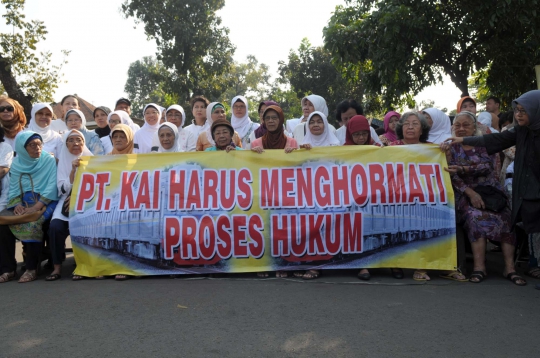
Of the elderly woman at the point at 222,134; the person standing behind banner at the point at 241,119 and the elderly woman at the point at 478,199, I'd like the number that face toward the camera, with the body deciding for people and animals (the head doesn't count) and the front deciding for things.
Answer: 3

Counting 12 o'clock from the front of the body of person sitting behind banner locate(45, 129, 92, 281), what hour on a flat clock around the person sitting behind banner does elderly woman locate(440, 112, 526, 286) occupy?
The elderly woman is roughly at 10 o'clock from the person sitting behind banner.

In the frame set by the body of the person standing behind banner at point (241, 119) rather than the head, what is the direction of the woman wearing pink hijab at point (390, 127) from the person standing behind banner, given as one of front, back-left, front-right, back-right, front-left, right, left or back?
left

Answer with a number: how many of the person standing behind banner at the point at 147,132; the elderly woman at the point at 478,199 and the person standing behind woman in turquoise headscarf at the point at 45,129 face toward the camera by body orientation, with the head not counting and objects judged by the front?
3

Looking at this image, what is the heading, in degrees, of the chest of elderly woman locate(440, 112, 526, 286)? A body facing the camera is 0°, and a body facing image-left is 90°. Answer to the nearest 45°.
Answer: approximately 0°

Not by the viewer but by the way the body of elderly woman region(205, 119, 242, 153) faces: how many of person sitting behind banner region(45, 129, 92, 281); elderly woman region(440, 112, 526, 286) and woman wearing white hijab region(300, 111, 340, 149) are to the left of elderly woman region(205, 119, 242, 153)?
2

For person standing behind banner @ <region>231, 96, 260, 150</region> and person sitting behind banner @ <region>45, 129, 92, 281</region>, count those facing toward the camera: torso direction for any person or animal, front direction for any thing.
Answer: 2

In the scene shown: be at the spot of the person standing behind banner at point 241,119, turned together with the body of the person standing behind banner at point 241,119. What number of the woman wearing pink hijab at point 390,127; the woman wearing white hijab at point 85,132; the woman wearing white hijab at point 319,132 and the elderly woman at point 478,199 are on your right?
1

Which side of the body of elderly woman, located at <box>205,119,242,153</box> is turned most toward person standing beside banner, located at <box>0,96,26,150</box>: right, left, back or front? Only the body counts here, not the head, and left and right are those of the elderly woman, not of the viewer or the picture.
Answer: right

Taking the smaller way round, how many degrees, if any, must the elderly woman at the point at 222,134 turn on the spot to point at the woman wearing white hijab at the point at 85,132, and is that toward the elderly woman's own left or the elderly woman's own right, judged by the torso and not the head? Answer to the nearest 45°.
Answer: approximately 135° to the elderly woman's own right

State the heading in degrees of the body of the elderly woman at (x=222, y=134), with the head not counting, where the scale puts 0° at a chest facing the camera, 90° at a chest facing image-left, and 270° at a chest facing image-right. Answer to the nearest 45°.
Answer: approximately 0°

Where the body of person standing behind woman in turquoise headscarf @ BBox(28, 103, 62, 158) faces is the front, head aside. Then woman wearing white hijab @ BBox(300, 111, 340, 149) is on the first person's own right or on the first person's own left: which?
on the first person's own left
